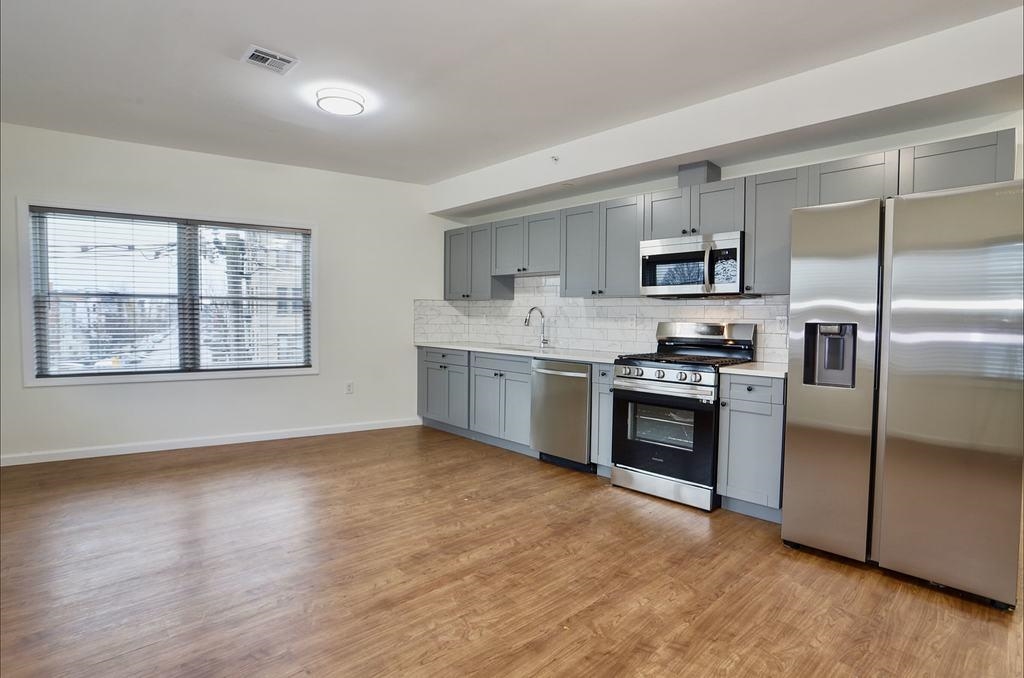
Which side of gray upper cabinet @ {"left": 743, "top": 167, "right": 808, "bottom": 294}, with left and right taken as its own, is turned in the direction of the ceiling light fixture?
front

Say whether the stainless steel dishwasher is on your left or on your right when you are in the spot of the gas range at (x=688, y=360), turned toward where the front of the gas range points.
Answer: on your right

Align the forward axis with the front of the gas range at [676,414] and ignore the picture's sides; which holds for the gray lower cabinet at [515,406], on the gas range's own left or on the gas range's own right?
on the gas range's own right

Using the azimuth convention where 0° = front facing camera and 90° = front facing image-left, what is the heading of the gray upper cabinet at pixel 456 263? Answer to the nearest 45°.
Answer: approximately 45°

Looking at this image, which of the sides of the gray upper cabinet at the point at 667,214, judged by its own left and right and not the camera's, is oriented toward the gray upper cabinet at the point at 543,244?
right

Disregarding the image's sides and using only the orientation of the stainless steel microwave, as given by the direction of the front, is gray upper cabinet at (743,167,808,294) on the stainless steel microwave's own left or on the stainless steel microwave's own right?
on the stainless steel microwave's own left

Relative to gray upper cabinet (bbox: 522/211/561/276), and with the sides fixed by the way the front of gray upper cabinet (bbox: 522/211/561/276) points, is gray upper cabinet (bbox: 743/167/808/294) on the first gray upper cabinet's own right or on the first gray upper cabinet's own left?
on the first gray upper cabinet's own left

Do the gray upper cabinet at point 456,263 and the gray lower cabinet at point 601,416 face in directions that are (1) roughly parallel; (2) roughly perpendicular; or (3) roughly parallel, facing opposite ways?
roughly parallel

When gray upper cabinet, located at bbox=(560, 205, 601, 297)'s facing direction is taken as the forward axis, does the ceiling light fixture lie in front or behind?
in front

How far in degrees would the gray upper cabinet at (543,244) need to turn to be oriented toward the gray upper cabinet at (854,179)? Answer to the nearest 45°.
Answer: approximately 90° to its left

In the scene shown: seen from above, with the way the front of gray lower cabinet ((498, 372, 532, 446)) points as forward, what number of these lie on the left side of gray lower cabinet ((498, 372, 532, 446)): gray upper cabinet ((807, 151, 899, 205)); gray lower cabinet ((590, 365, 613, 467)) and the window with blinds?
2

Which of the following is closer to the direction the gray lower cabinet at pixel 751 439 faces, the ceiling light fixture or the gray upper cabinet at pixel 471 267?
the ceiling light fixture

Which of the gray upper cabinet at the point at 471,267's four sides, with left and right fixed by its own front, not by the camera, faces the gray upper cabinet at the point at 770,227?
left

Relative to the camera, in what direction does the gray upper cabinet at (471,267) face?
facing the viewer and to the left of the viewer

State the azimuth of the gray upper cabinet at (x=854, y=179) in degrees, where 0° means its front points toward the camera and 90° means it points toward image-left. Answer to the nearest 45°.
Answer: approximately 45°
